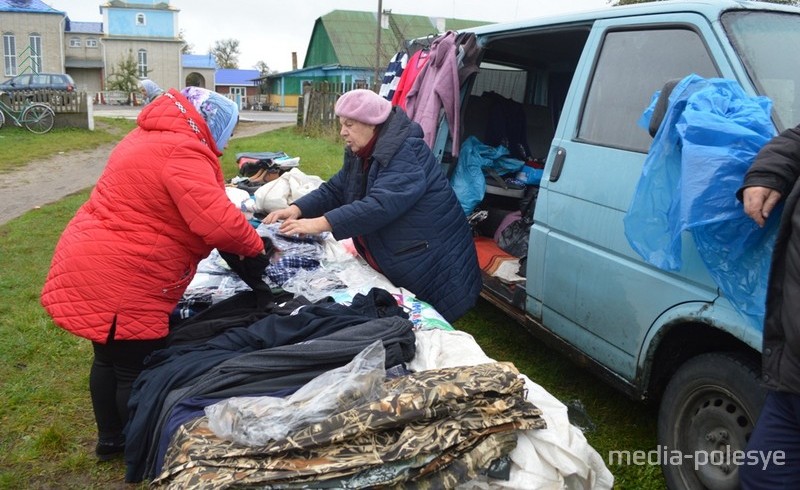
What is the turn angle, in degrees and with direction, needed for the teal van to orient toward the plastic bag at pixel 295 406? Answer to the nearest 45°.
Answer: approximately 90° to its right

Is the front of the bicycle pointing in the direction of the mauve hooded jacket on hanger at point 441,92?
no

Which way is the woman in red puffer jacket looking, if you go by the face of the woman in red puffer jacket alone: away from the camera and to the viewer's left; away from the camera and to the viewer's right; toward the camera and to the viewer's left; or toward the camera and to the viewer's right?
away from the camera and to the viewer's right

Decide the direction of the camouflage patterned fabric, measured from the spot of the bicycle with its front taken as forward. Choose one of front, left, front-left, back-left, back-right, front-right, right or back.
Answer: left

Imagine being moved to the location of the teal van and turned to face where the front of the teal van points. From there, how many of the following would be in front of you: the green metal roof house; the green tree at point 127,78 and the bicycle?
0

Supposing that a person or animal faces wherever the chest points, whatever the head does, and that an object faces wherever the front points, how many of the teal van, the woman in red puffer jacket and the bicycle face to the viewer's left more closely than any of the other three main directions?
1

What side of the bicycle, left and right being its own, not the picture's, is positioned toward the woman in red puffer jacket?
left

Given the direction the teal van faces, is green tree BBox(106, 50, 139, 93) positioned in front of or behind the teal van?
behind

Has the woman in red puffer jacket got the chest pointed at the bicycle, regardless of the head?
no

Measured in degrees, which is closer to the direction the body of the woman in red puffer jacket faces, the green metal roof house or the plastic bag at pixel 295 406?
the green metal roof house

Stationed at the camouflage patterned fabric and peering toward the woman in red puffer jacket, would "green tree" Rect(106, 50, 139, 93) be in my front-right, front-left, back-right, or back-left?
front-right

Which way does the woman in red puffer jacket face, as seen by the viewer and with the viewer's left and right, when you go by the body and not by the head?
facing away from the viewer and to the right of the viewer

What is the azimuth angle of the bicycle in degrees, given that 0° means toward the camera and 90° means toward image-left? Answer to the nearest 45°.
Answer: approximately 90°
